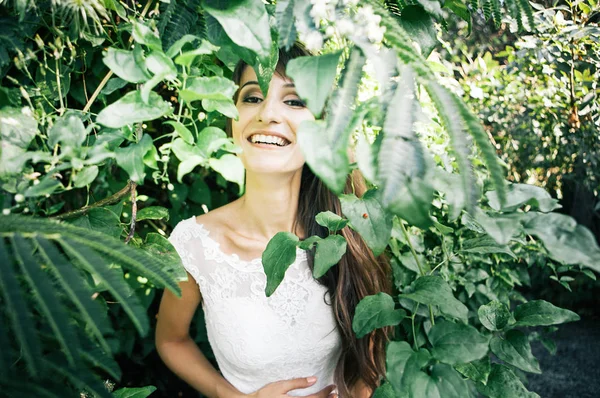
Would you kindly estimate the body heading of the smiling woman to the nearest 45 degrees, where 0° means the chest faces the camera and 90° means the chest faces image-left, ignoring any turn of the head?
approximately 0°
